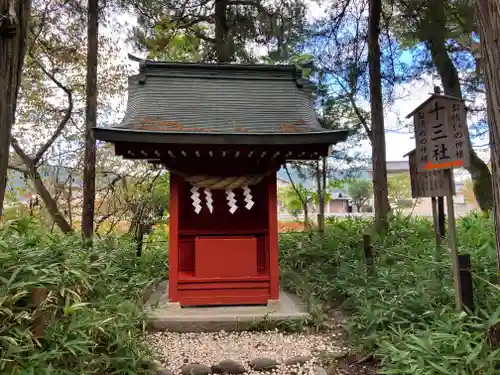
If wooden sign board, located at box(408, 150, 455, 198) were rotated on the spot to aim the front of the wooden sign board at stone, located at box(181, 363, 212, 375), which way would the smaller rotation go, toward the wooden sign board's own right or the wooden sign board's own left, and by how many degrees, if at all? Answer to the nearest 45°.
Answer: approximately 45° to the wooden sign board's own right

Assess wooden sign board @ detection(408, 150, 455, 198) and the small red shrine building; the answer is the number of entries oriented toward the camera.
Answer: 2

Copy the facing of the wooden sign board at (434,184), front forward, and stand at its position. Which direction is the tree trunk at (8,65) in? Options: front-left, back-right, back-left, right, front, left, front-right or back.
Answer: front-right

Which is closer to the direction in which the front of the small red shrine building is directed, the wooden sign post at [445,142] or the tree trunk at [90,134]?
the wooden sign post

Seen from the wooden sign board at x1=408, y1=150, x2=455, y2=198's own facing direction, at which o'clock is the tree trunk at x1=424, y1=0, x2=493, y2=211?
The tree trunk is roughly at 6 o'clock from the wooden sign board.

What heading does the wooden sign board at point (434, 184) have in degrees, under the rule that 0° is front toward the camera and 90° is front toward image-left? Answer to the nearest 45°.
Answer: approximately 0°

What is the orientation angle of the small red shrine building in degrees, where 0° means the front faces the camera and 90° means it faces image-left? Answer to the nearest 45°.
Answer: approximately 0°

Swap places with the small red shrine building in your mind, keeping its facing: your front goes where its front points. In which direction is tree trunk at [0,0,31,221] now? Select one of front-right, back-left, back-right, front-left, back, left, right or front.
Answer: front-right
